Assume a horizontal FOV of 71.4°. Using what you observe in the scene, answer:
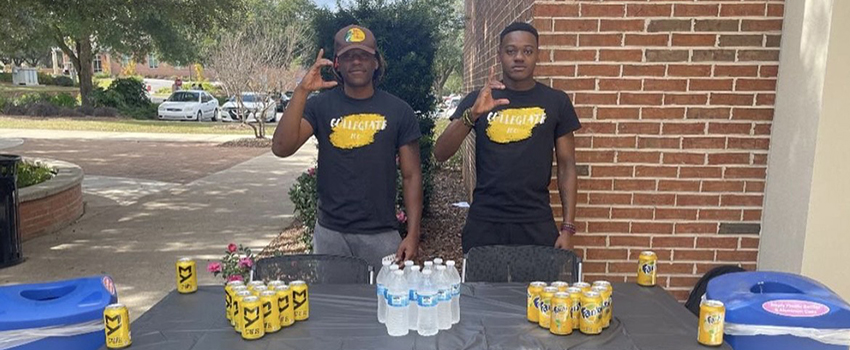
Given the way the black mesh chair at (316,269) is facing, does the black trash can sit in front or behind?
behind

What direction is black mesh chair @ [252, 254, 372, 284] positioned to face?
toward the camera

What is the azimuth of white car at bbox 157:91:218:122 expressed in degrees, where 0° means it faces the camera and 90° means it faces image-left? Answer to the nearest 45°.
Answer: approximately 45°

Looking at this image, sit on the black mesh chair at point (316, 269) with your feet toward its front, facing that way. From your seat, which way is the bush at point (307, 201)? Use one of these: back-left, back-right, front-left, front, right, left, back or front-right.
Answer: back

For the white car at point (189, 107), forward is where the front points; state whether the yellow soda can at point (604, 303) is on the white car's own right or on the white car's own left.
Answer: on the white car's own left

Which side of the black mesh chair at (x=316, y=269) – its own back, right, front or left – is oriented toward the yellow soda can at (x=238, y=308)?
front

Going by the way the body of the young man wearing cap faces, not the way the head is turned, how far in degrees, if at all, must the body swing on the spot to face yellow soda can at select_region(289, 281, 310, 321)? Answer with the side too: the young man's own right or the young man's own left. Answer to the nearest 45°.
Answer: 0° — they already face it

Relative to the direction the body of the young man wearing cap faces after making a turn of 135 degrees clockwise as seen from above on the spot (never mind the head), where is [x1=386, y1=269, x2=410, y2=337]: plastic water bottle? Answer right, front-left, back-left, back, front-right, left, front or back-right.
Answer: back-left

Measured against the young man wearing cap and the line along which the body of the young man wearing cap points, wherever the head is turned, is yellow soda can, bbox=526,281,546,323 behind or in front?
in front

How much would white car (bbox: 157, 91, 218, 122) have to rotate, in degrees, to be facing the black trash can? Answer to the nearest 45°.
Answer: approximately 45° to its left

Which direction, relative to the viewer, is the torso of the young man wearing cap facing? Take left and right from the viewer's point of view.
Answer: facing the viewer

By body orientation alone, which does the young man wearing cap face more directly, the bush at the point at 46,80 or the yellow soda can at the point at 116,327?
the yellow soda can

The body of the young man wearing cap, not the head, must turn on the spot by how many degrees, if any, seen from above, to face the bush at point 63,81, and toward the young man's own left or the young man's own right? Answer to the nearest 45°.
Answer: approximately 135° to the young man's own right

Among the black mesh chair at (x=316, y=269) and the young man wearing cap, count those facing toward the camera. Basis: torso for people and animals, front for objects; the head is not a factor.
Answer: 2

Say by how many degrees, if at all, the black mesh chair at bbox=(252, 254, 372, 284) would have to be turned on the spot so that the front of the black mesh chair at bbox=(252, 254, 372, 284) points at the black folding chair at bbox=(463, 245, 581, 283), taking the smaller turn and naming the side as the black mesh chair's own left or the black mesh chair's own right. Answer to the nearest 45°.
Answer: approximately 90° to the black mesh chair's own left
